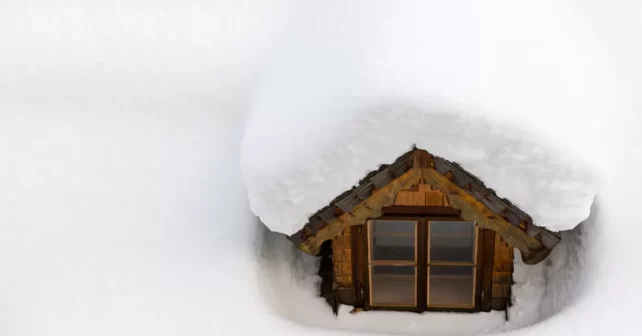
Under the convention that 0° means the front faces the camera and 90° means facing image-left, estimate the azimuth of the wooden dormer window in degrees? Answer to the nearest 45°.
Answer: approximately 0°
